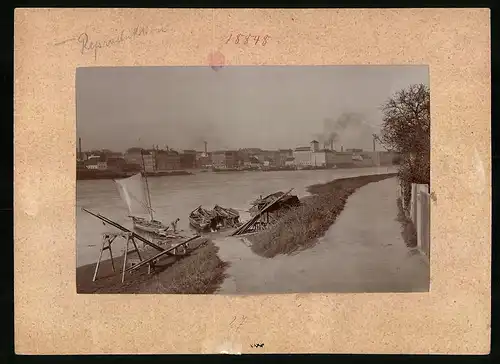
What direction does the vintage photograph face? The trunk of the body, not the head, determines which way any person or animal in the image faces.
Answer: toward the camera
